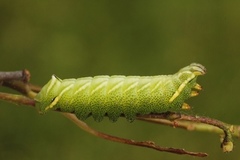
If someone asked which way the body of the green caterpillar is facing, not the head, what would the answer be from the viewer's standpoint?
to the viewer's right
